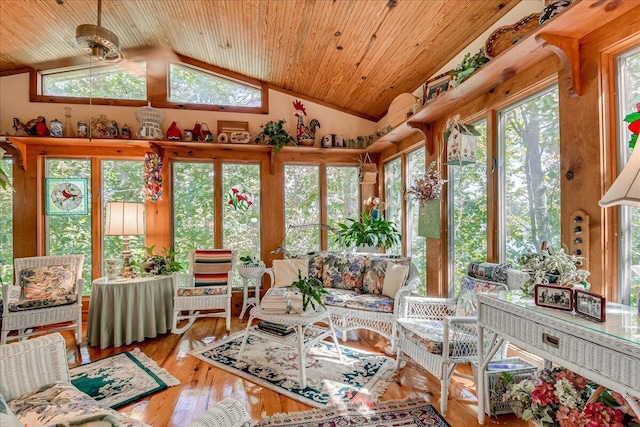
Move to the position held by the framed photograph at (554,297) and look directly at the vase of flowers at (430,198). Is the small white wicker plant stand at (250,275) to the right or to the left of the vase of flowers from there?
left

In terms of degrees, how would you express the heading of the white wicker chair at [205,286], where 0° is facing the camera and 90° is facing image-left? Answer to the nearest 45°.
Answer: approximately 45°

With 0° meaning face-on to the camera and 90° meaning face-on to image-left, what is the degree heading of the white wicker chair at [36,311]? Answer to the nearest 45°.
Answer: approximately 0°

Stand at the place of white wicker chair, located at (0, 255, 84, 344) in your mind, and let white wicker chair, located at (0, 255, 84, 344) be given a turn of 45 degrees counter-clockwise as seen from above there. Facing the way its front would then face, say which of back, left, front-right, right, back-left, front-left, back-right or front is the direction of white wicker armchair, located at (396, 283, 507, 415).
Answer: front

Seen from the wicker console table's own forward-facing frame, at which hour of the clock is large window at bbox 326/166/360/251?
The large window is roughly at 3 o'clock from the wicker console table.

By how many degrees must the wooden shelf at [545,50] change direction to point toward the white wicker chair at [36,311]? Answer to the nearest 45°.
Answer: approximately 45° to its right

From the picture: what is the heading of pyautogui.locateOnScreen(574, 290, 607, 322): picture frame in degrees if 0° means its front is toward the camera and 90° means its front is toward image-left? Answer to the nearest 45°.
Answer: approximately 45°

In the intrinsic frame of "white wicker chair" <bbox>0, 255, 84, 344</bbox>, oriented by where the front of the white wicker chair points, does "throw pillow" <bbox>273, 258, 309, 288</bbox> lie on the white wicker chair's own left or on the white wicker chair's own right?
on the white wicker chair's own left

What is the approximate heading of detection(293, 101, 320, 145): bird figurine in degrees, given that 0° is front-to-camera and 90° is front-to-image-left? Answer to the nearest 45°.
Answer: approximately 90°

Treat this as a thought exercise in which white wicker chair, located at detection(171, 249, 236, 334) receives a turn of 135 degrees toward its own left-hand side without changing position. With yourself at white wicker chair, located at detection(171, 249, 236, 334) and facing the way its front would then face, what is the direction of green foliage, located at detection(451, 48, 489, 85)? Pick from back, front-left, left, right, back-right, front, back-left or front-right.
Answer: front-right

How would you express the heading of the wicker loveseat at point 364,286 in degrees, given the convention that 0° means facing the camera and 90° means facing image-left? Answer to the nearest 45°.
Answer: approximately 45°

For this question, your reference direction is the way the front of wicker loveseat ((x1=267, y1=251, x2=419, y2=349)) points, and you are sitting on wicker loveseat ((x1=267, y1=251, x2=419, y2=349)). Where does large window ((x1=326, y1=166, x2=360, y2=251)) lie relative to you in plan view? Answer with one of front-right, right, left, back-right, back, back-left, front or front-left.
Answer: back-right

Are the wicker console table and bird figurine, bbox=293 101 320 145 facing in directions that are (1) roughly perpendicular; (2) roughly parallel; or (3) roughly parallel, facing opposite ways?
roughly parallel

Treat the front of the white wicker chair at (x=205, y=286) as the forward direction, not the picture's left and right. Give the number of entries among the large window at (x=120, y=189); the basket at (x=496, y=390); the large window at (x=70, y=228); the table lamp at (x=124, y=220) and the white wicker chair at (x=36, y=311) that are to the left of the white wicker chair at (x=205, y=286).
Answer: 1
